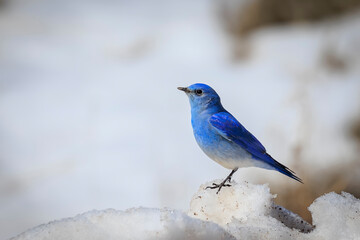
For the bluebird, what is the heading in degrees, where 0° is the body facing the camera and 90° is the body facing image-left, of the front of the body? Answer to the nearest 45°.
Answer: approximately 90°
